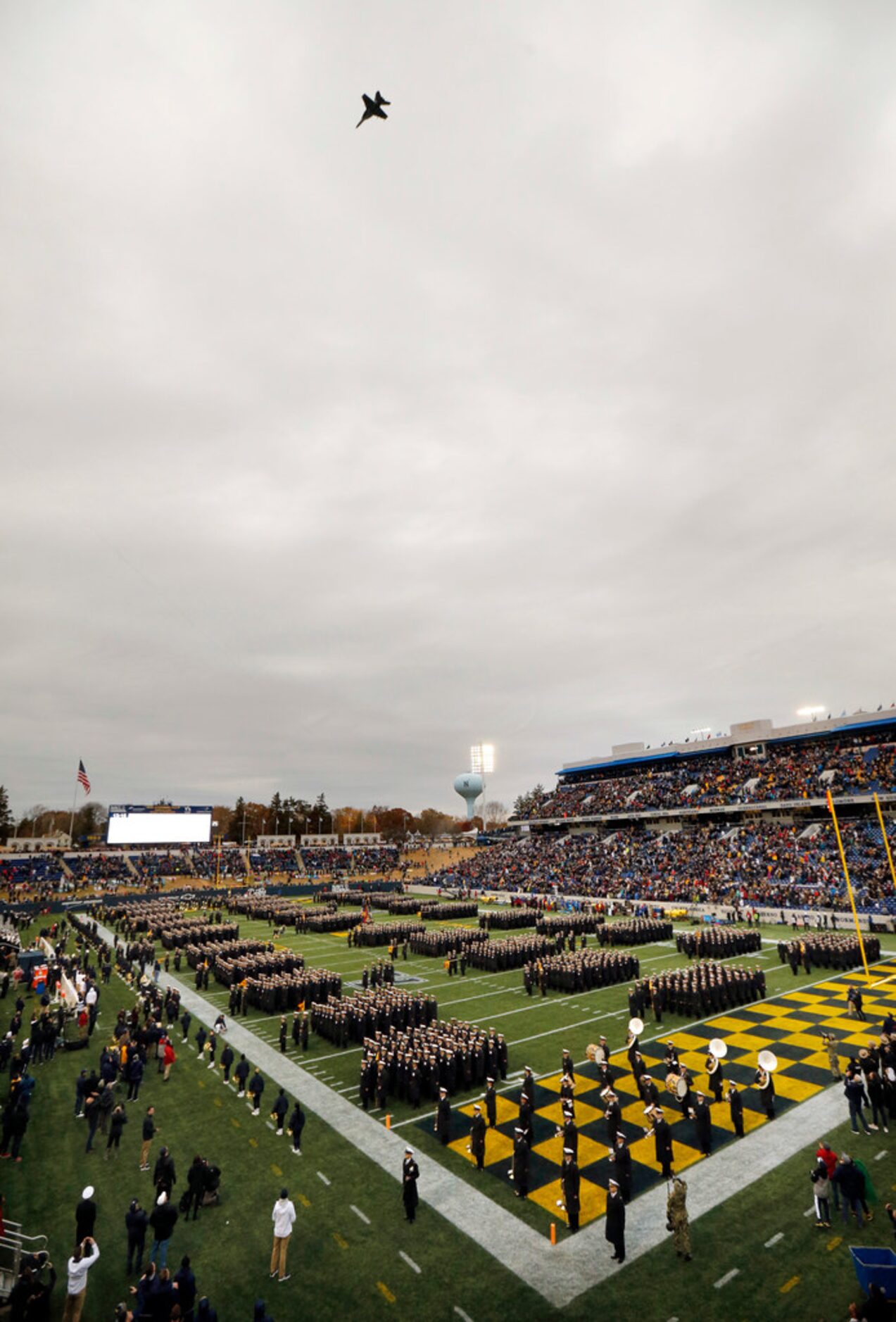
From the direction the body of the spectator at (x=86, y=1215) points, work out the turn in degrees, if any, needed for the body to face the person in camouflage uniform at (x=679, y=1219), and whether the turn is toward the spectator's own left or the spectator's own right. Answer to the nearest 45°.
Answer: approximately 135° to the spectator's own right

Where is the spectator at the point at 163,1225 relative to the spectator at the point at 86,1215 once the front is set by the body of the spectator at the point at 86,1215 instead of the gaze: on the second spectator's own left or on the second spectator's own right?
on the second spectator's own right

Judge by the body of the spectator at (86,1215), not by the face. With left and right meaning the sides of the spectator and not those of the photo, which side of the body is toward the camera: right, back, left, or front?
back

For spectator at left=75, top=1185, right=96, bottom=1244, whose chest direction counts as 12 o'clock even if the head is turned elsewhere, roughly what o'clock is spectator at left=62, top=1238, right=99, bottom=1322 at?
spectator at left=62, top=1238, right=99, bottom=1322 is roughly at 6 o'clock from spectator at left=75, top=1185, right=96, bottom=1244.

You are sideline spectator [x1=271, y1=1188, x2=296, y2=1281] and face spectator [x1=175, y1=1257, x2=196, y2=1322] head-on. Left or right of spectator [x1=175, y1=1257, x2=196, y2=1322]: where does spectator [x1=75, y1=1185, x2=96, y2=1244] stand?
right

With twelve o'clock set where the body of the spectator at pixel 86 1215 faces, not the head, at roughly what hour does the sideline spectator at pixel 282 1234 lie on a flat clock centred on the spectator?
The sideline spectator is roughly at 4 o'clock from the spectator.

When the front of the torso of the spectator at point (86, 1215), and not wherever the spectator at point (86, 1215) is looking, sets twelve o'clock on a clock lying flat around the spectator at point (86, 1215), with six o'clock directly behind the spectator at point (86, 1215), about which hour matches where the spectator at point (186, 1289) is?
the spectator at point (186, 1289) is roughly at 5 o'clock from the spectator at point (86, 1215).

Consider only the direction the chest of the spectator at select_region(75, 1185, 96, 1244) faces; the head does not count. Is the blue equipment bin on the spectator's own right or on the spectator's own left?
on the spectator's own right
